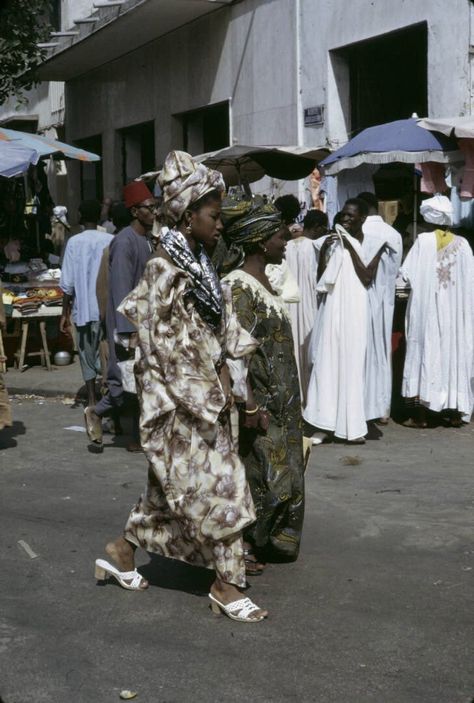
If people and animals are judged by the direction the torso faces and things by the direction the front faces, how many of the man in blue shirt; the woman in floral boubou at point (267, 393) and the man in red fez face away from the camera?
1

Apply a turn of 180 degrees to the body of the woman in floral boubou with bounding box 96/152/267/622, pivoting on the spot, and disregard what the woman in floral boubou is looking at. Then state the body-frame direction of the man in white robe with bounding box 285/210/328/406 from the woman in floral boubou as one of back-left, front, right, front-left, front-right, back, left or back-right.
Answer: right

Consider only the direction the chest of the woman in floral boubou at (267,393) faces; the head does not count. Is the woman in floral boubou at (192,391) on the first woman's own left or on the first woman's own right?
on the first woman's own right

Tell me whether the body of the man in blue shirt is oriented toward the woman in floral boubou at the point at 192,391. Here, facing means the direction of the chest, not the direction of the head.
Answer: no

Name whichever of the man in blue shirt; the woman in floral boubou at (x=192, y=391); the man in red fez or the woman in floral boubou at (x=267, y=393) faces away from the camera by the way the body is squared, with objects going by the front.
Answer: the man in blue shirt

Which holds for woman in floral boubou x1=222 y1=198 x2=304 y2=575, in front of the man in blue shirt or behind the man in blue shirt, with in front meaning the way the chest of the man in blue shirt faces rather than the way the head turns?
behind

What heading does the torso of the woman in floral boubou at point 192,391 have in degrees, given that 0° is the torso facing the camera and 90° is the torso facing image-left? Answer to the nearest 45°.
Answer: approximately 270°

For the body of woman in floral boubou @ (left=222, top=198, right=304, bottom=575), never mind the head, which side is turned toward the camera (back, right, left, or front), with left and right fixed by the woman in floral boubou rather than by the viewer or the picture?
right

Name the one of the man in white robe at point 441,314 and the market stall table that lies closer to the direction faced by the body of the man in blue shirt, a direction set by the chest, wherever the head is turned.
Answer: the market stall table

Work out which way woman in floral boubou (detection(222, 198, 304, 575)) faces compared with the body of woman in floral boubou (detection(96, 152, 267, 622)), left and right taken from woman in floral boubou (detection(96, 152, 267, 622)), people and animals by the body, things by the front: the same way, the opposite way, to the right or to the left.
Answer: the same way

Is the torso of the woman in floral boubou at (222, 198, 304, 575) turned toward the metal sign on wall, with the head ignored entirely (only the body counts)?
no

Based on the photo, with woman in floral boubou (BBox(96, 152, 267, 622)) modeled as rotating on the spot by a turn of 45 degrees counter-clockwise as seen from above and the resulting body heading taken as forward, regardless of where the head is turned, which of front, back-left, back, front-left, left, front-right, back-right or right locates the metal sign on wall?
front-left

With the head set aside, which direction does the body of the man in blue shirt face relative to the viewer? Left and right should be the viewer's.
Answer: facing away from the viewer

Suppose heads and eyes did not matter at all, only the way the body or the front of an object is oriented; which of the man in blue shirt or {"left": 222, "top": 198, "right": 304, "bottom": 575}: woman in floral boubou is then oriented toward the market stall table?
the man in blue shirt
